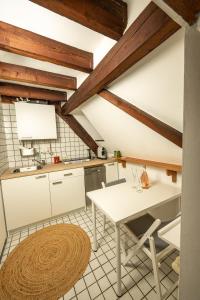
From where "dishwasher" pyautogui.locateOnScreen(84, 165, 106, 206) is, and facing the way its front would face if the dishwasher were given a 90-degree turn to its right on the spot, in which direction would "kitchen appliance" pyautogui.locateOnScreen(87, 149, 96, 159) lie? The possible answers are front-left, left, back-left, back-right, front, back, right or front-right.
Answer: back-right

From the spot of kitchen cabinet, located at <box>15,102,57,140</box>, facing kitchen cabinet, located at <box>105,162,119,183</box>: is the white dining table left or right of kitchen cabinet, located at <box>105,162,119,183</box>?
right
